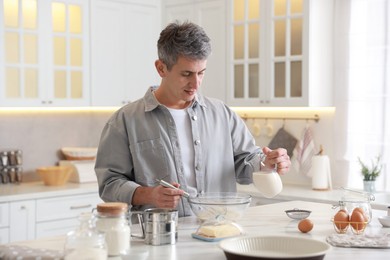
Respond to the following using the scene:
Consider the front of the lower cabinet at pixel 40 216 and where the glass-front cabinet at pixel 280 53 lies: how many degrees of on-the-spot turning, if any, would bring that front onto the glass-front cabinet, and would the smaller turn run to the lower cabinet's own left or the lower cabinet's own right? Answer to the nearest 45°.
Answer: approximately 45° to the lower cabinet's own left

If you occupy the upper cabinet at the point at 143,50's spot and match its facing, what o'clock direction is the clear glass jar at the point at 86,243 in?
The clear glass jar is roughly at 12 o'clock from the upper cabinet.

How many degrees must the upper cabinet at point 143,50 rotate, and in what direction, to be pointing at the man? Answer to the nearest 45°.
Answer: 0° — it already faces them

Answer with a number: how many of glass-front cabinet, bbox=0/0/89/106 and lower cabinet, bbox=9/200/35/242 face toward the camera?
2

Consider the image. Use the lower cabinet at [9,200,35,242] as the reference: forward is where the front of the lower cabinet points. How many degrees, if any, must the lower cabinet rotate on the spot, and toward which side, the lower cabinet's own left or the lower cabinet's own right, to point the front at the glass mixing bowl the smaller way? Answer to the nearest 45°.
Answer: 0° — it already faces it

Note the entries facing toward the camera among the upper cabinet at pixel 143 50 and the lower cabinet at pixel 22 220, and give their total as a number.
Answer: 2

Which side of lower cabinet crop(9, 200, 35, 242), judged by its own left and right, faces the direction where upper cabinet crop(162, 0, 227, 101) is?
left

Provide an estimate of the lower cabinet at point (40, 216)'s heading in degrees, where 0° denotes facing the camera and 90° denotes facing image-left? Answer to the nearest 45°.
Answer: approximately 315°

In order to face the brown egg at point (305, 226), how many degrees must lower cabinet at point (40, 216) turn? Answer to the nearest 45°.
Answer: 0° — it already faces it
